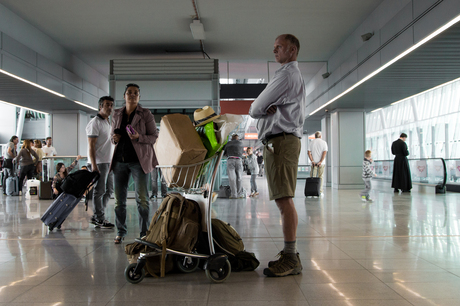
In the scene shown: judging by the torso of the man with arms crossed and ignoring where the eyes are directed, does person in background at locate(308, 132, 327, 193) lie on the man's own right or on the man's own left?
on the man's own right

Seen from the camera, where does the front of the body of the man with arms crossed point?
to the viewer's left

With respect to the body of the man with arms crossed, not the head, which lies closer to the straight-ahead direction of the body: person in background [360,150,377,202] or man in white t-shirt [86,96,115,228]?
the man in white t-shirt

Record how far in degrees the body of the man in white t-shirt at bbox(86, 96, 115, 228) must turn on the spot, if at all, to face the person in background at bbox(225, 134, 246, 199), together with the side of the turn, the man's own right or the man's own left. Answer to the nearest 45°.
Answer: approximately 90° to the man's own left

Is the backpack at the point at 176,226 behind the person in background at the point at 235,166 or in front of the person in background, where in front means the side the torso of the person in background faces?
behind
